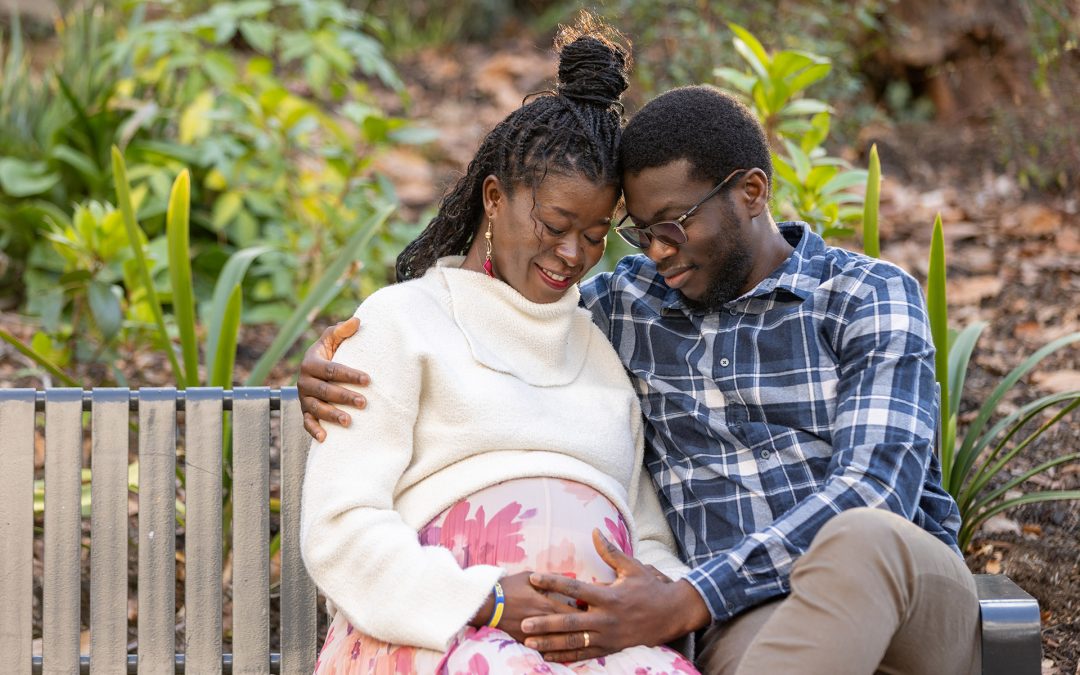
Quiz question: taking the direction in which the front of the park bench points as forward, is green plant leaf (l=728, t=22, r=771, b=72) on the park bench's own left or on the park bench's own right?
on the park bench's own left

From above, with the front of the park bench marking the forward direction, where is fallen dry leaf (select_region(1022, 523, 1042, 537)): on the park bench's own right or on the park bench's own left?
on the park bench's own left

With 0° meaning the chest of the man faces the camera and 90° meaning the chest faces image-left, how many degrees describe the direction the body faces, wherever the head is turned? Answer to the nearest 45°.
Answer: approximately 45°

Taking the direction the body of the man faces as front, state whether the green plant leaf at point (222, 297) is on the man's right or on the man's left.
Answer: on the man's right

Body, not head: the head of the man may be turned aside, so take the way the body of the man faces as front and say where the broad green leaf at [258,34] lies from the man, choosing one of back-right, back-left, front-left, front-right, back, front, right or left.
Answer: right

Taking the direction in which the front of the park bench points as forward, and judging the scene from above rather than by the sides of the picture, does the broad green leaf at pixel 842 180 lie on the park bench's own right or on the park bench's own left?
on the park bench's own left

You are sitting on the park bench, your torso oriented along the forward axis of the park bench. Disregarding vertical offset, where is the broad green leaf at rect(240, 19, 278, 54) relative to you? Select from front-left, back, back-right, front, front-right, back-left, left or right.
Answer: back

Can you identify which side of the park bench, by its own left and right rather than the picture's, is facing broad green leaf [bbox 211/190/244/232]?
back

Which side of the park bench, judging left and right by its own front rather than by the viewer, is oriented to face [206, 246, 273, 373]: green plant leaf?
back

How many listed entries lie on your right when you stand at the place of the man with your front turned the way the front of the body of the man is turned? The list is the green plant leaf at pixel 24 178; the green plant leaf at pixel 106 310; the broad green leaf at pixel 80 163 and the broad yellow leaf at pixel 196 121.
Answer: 4

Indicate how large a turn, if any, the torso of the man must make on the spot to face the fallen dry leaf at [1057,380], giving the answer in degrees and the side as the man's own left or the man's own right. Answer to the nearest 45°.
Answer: approximately 180°

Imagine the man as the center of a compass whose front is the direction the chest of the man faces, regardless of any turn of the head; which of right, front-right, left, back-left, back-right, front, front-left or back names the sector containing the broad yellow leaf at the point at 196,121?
right

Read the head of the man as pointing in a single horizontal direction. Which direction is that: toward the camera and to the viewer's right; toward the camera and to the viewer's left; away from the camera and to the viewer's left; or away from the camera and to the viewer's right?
toward the camera and to the viewer's left

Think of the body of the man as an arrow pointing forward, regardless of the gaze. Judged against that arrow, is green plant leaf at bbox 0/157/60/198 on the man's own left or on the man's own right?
on the man's own right

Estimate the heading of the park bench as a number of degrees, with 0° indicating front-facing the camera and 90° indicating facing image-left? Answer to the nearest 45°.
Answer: approximately 0°
